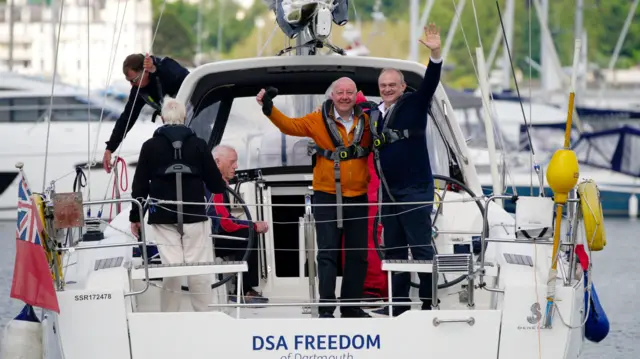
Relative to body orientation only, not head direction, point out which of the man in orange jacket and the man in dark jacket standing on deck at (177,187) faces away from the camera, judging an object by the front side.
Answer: the man in dark jacket standing on deck

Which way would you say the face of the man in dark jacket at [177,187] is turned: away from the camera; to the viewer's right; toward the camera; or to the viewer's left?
away from the camera

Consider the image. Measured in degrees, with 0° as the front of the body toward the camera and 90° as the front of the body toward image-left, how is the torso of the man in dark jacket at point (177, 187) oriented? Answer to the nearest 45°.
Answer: approximately 180°

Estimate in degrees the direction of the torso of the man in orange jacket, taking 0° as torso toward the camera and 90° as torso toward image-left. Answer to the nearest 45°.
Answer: approximately 0°

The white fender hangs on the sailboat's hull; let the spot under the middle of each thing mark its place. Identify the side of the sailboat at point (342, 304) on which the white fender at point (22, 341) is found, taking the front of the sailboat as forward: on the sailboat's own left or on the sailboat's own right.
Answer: on the sailboat's own left

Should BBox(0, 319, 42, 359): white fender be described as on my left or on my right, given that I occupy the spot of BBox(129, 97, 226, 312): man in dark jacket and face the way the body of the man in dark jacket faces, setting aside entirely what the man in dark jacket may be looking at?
on my left

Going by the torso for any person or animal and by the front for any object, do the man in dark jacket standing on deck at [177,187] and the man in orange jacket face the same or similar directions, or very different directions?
very different directions

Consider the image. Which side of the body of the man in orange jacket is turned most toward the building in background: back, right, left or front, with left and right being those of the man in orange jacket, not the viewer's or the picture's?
back

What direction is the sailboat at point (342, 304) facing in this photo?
away from the camera
